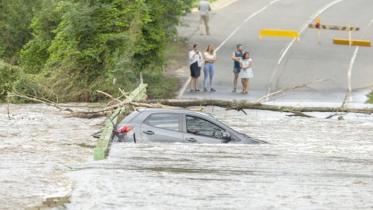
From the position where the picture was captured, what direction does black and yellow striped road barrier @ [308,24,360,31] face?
facing the viewer

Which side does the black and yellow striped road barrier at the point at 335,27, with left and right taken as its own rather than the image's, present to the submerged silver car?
front

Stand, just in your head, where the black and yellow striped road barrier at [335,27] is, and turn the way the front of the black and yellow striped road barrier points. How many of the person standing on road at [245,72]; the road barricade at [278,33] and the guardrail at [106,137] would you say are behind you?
0

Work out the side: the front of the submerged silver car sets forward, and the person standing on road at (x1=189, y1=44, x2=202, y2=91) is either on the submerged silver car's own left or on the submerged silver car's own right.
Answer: on the submerged silver car's own left

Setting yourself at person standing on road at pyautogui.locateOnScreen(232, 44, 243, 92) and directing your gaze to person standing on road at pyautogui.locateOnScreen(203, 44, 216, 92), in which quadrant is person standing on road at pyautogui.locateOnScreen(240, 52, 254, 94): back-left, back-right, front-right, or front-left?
back-left

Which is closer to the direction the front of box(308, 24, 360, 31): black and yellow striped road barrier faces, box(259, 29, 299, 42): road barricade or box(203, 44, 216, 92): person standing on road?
the person standing on road

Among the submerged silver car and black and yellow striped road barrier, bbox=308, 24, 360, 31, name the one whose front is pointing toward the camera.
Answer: the black and yellow striped road barrier

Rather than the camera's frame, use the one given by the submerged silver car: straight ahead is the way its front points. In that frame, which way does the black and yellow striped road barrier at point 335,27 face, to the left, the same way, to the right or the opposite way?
to the right

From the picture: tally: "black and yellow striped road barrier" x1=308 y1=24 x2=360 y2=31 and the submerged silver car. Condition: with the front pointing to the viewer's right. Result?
1

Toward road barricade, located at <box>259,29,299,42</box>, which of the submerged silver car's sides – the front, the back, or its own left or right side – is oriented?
left

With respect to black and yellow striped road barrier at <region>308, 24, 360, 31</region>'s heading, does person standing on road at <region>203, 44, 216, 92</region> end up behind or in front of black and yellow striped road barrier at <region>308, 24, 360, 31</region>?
in front

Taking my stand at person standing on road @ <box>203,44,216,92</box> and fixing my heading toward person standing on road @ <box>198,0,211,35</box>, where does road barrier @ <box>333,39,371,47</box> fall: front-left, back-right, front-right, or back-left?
front-right

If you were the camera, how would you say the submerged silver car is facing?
facing to the right of the viewer

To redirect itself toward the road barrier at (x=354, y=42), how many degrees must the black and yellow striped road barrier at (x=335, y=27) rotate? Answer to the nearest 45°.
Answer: approximately 45° to its left

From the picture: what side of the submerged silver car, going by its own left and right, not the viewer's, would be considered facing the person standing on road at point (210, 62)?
left
